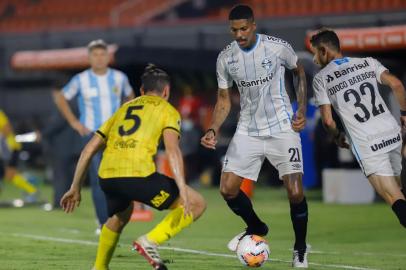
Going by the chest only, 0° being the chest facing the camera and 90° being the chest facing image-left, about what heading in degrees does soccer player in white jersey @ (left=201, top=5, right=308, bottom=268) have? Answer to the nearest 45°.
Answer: approximately 0°

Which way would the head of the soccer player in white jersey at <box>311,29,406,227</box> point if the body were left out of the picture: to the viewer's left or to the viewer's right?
to the viewer's left

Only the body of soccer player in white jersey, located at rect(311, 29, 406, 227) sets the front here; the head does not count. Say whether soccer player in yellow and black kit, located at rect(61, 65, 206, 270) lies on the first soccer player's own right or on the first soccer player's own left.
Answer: on the first soccer player's own left

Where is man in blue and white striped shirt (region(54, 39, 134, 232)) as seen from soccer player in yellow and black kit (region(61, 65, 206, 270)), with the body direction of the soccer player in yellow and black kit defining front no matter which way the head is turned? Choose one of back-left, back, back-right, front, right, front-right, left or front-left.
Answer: front-left
